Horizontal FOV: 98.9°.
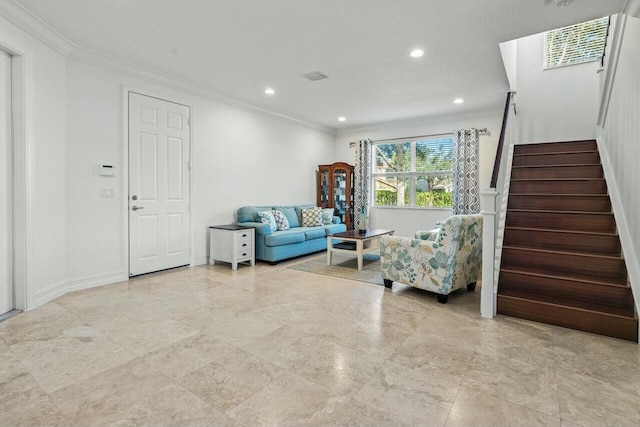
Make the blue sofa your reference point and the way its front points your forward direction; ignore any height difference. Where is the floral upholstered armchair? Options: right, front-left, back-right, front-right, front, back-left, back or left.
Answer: front

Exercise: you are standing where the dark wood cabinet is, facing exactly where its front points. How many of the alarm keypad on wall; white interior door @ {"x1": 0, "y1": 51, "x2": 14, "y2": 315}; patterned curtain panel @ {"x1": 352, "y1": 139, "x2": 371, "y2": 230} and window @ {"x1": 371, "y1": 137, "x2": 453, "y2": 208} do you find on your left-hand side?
2

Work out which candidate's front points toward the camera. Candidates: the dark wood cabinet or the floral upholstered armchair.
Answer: the dark wood cabinet

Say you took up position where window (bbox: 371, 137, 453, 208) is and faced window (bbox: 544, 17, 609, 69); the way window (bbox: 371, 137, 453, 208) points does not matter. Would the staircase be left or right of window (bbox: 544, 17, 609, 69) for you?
right

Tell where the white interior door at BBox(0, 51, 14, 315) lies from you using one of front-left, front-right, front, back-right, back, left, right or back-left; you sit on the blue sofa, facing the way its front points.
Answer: right

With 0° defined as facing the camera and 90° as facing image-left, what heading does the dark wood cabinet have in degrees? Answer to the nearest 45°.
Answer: approximately 0°

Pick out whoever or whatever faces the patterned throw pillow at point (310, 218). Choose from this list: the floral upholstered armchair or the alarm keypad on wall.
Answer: the floral upholstered armchair

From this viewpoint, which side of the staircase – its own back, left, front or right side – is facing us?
front

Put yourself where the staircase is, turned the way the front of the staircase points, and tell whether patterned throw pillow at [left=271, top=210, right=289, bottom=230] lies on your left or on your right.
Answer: on your right

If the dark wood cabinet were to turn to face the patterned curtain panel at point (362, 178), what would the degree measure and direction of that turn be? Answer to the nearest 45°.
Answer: approximately 90° to its left

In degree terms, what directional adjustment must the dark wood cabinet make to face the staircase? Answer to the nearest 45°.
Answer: approximately 45° to its left

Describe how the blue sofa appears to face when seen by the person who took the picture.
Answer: facing the viewer and to the right of the viewer
